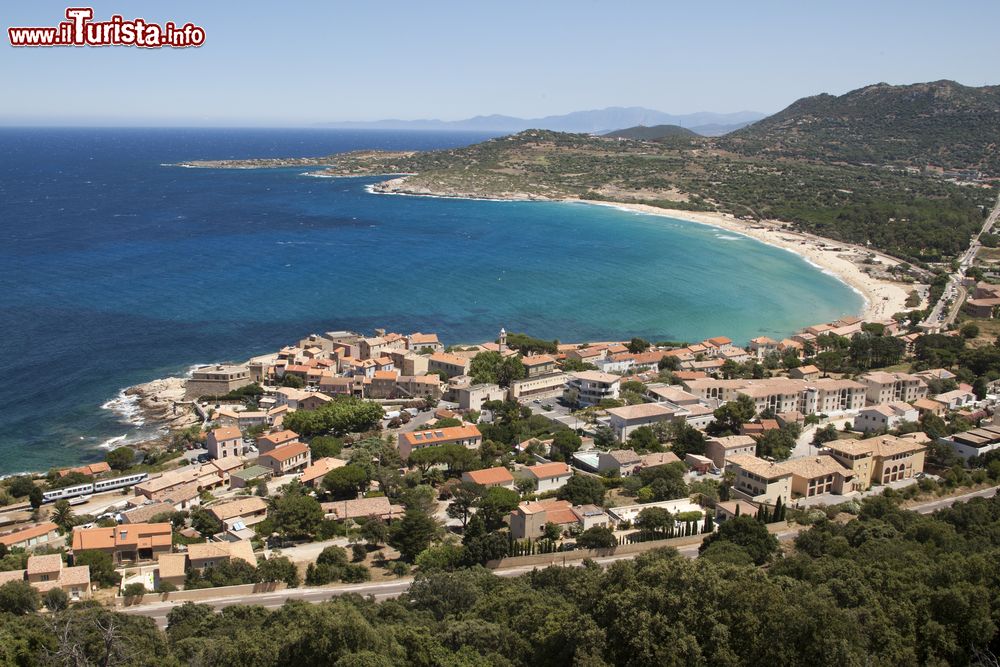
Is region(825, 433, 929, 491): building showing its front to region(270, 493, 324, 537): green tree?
no

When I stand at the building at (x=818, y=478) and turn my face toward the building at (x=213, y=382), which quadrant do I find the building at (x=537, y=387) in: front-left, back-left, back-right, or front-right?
front-right

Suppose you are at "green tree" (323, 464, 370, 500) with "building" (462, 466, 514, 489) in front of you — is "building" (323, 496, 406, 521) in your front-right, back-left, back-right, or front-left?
front-right

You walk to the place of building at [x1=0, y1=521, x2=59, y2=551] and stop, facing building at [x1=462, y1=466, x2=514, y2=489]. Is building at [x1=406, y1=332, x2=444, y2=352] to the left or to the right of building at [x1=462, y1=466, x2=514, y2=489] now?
left

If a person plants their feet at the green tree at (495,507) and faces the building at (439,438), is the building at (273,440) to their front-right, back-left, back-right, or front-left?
front-left

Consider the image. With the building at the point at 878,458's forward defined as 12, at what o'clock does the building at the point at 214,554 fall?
the building at the point at 214,554 is roughly at 3 o'clock from the building at the point at 878,458.

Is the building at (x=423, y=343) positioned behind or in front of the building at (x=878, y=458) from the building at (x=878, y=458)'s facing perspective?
behind

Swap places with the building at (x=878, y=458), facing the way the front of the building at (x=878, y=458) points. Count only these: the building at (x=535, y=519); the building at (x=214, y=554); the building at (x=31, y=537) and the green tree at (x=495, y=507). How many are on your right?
4

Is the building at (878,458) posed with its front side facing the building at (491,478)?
no

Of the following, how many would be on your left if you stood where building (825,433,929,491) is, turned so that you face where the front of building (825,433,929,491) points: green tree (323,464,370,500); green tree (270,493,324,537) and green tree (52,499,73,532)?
0

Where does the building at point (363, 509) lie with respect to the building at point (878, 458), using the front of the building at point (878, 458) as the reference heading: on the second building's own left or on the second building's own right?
on the second building's own right

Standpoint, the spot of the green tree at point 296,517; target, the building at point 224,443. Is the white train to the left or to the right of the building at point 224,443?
left

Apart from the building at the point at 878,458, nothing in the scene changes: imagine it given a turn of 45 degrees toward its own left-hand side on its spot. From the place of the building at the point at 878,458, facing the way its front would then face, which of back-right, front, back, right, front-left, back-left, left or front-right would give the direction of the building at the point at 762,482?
back-right

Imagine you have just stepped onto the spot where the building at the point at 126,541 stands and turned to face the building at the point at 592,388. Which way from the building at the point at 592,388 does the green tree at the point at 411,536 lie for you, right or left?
right

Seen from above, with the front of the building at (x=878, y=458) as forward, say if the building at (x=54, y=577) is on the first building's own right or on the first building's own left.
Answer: on the first building's own right

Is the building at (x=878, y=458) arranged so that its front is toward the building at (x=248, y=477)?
no

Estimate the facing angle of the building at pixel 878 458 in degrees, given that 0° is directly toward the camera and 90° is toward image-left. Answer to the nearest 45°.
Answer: approximately 315°

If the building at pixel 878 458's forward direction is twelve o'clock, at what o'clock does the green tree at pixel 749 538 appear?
The green tree is roughly at 2 o'clock from the building.

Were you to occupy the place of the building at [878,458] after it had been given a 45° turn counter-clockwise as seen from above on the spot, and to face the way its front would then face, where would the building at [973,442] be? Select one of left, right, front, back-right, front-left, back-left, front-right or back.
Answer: front-left
